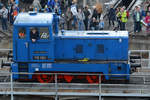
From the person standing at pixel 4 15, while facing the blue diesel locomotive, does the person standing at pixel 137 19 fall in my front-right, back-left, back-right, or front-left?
front-left

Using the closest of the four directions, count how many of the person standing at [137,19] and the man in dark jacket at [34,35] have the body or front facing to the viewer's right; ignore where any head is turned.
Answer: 0

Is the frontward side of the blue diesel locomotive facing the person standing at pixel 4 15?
no

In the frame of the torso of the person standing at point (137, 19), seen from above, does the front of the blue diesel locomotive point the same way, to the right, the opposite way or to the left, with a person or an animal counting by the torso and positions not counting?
to the left

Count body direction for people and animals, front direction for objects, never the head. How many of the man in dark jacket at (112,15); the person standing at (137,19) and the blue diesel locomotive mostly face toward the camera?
2

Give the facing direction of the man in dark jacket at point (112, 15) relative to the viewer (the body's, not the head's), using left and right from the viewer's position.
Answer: facing the viewer

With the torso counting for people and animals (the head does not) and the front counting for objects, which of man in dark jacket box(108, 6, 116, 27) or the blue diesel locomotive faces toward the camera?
the man in dark jacket

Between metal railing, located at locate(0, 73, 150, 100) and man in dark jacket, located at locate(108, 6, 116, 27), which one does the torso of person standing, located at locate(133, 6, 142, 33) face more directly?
the metal railing

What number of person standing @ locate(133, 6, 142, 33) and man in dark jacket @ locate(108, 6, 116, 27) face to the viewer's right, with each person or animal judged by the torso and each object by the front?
0

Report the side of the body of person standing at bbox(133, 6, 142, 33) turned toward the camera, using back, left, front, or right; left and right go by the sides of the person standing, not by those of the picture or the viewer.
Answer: front

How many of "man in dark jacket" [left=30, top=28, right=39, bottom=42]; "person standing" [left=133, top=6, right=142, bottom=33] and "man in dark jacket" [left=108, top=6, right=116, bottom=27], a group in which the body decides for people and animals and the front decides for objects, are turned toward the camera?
3

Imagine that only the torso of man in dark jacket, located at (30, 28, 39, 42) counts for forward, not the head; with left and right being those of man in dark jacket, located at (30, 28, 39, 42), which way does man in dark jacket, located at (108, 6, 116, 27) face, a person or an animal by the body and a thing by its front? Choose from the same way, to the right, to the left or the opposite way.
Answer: the same way

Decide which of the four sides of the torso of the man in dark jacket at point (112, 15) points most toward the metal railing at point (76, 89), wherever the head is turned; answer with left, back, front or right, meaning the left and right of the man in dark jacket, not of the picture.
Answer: front

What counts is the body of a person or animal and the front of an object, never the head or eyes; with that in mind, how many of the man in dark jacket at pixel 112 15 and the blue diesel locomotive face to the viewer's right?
1

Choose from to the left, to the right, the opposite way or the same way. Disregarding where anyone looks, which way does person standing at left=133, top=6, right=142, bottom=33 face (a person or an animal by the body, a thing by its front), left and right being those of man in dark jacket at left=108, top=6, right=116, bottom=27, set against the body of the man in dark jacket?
the same way

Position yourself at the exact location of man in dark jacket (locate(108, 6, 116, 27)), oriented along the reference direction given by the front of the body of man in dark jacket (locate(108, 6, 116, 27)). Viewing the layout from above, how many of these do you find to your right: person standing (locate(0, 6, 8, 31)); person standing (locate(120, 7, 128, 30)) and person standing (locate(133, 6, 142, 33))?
1

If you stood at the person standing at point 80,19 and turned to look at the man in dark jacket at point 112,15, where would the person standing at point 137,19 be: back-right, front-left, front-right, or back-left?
front-right
